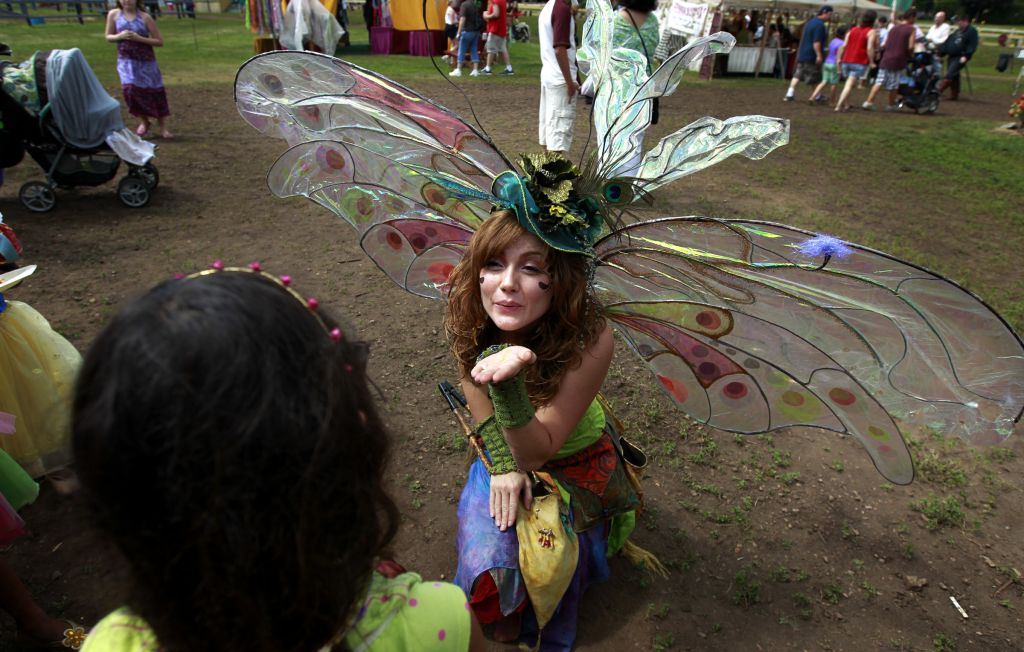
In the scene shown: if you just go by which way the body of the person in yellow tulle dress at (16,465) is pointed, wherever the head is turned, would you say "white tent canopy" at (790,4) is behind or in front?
in front

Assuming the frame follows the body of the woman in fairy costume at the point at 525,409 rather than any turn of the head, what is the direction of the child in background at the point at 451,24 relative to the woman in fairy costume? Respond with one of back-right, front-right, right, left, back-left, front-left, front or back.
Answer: back-right

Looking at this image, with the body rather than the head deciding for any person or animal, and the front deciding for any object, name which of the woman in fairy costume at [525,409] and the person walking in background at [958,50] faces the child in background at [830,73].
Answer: the person walking in background

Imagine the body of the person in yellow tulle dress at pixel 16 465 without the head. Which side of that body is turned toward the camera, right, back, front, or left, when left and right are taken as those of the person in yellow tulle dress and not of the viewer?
right

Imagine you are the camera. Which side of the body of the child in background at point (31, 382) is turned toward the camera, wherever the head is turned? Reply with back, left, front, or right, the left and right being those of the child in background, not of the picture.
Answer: right

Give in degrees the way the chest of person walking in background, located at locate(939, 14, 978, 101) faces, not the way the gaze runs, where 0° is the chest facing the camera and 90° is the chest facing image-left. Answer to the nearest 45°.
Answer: approximately 45°

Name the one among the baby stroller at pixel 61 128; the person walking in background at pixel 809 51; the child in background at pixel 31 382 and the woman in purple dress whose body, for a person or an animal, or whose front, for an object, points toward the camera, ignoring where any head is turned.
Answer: the woman in purple dress

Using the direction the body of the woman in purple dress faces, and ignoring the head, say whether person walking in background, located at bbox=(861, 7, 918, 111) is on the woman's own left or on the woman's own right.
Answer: on the woman's own left

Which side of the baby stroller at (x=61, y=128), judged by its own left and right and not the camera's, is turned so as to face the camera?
right

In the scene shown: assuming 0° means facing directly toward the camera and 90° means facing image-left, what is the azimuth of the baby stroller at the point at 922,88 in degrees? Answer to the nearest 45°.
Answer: approximately 45°
